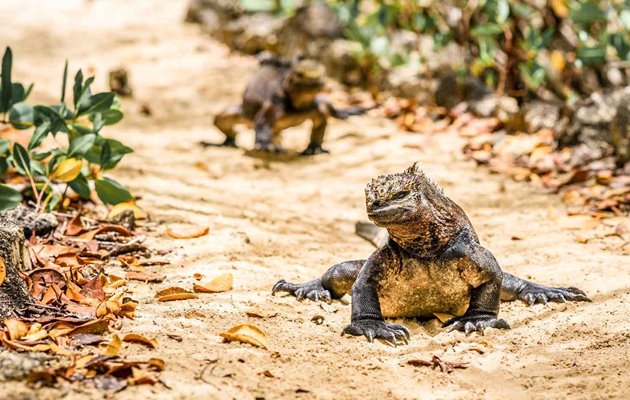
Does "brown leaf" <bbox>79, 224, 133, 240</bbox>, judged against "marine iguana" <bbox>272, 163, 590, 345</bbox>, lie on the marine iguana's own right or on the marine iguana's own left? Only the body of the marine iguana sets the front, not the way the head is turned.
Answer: on the marine iguana's own right

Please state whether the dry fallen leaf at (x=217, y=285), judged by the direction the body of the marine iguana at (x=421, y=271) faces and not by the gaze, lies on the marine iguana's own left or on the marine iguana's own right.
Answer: on the marine iguana's own right

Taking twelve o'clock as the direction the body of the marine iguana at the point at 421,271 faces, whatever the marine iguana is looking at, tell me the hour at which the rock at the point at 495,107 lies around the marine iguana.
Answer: The rock is roughly at 6 o'clock from the marine iguana.

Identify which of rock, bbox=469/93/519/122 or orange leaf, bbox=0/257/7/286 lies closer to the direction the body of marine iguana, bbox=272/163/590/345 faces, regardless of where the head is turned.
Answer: the orange leaf

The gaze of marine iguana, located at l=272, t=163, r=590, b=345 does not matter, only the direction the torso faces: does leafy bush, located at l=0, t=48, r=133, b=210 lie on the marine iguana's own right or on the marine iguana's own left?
on the marine iguana's own right

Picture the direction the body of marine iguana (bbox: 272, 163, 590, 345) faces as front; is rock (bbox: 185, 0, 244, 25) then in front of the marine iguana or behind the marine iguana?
behind

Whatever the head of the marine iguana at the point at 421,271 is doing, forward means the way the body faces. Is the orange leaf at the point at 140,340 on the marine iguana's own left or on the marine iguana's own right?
on the marine iguana's own right

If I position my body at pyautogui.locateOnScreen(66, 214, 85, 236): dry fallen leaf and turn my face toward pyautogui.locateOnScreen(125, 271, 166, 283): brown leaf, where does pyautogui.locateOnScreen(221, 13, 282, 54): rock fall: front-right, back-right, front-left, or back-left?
back-left

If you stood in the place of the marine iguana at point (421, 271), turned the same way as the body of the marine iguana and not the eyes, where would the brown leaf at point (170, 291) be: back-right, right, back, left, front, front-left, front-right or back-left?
right

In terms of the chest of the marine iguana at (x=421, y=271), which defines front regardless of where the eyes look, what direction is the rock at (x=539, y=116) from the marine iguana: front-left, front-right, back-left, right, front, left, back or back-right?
back

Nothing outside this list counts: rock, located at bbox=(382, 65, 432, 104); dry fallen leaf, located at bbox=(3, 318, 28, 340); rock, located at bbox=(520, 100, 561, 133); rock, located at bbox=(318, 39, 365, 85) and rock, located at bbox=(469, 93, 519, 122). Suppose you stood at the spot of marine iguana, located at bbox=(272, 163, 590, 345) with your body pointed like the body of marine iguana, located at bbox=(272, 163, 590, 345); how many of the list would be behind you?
4

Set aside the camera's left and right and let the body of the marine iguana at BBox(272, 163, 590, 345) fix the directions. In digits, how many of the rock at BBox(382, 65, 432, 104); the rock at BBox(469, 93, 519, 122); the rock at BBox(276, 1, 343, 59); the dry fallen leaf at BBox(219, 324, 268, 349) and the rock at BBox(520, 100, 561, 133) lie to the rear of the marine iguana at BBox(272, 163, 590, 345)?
4

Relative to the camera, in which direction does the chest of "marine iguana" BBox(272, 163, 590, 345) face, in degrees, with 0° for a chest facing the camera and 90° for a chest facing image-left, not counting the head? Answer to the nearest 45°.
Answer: approximately 0°

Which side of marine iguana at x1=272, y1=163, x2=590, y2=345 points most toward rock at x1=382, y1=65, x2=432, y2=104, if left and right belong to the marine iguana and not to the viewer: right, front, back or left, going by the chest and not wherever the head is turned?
back

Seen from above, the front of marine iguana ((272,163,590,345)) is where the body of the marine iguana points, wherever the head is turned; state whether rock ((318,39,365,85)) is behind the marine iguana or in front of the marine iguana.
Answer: behind

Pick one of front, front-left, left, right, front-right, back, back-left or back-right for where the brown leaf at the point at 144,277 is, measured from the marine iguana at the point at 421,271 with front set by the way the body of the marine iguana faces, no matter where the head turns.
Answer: right
